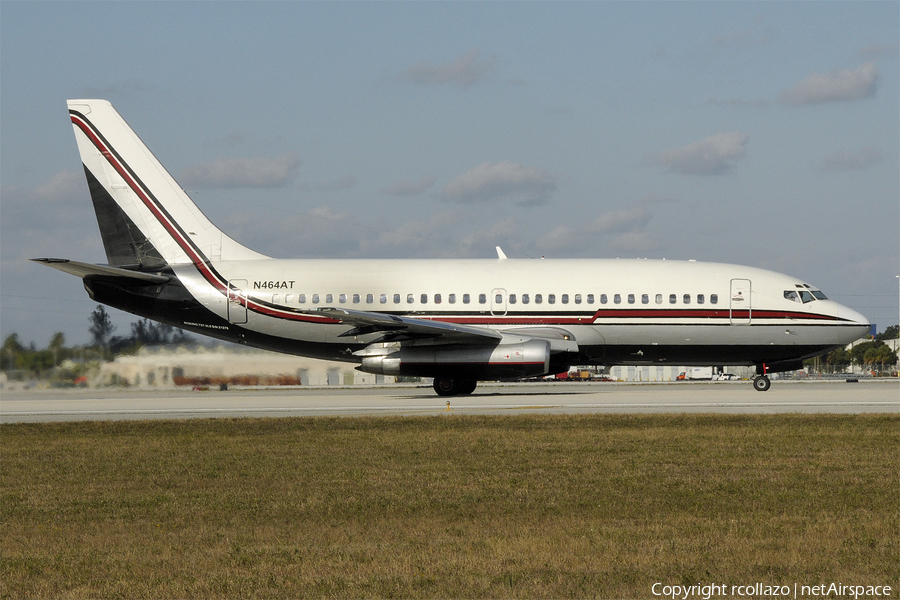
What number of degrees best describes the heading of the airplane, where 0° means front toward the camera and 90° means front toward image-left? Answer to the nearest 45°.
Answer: approximately 270°
